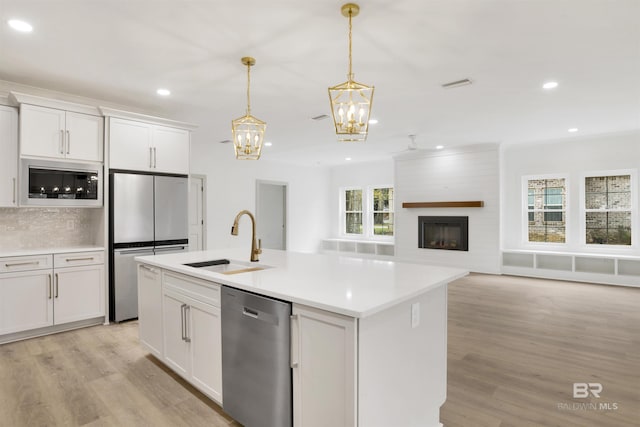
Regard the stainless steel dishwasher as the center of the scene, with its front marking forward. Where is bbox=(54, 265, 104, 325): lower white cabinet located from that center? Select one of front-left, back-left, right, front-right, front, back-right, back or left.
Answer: right

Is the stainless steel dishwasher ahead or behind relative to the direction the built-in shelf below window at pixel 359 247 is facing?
ahead

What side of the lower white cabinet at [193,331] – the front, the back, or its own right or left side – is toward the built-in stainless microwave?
right

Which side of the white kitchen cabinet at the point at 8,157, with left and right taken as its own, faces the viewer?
front

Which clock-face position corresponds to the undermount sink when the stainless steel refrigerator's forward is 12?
The undermount sink is roughly at 11 o'clock from the stainless steel refrigerator.

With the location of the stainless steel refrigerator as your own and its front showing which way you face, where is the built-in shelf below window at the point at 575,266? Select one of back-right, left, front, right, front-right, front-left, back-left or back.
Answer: left

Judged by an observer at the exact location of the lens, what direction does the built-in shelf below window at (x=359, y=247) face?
facing the viewer and to the left of the viewer

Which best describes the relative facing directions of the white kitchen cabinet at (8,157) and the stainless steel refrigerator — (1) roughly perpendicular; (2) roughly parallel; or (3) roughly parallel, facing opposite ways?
roughly parallel

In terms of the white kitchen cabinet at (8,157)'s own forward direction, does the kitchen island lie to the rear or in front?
in front

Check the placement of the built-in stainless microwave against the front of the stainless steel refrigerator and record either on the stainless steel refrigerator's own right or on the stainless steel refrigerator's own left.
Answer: on the stainless steel refrigerator's own right

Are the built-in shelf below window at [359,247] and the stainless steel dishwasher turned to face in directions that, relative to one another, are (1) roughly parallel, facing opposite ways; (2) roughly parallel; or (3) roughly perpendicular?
roughly parallel

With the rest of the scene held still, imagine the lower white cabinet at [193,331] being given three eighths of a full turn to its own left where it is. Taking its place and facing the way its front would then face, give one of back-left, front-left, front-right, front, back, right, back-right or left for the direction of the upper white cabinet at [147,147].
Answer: left

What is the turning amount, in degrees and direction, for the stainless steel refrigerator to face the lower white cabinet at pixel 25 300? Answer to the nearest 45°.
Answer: approximately 90° to its right

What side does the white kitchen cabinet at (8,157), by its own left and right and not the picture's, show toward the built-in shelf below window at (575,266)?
left

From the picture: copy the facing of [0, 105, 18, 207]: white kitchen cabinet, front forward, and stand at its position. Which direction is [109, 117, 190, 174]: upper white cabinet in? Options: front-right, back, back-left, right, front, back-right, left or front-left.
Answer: left

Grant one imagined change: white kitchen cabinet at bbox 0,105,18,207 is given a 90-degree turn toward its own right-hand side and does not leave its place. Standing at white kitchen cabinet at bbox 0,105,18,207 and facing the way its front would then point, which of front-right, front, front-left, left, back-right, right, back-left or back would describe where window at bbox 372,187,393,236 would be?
back

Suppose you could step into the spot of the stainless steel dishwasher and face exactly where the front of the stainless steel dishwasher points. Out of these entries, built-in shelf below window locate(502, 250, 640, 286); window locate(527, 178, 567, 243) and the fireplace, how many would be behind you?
3

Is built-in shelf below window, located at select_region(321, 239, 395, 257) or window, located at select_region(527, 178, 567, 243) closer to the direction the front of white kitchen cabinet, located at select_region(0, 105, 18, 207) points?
the window

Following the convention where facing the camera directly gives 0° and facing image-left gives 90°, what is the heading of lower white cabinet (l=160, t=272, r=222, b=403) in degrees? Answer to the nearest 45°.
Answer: approximately 45°

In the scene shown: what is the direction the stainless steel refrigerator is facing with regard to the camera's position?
facing the viewer

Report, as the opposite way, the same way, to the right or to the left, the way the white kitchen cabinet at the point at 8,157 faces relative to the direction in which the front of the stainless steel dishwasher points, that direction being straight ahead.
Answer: to the left
